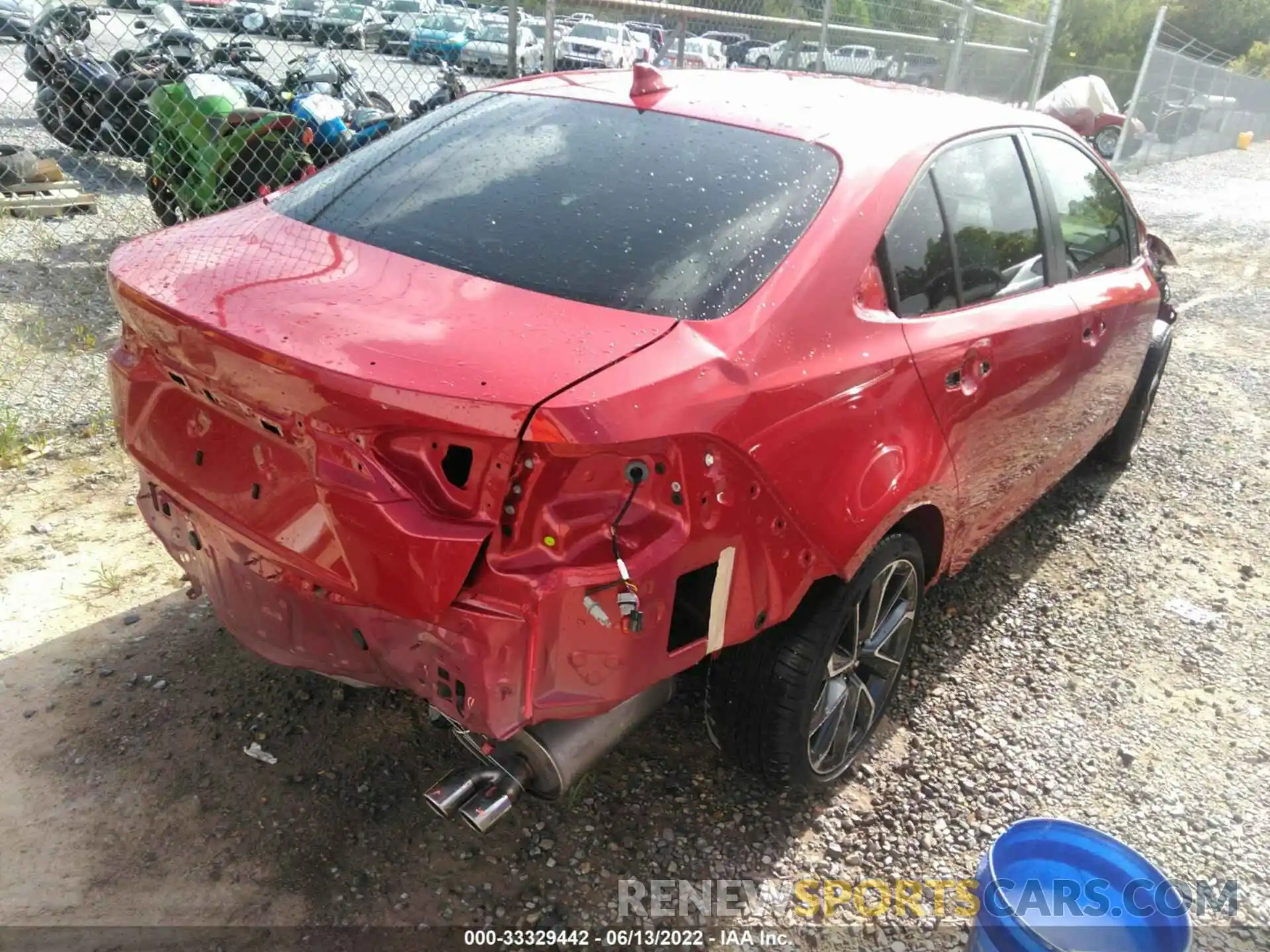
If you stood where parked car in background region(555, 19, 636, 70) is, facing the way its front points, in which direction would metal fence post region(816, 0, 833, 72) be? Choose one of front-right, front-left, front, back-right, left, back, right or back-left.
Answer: left

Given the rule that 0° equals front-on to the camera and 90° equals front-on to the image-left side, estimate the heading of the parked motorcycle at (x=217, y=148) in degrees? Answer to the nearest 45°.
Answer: approximately 45°

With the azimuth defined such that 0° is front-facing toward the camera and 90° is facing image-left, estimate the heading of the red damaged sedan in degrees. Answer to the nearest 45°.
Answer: approximately 225°

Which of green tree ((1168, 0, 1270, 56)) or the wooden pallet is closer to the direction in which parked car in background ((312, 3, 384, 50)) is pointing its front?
the wooden pallet

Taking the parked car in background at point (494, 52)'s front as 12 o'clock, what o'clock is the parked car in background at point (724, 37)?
the parked car in background at point (724, 37) is roughly at 7 o'clock from the parked car in background at point (494, 52).

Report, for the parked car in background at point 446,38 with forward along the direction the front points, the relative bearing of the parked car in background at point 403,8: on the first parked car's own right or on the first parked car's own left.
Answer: on the first parked car's own right

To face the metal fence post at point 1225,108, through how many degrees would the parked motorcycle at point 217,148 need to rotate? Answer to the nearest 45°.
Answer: approximately 180°

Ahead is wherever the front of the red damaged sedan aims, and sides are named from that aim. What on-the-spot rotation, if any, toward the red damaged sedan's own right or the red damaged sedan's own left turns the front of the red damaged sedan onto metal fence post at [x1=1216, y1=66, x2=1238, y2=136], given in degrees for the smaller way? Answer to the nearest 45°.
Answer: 0° — it already faces it
